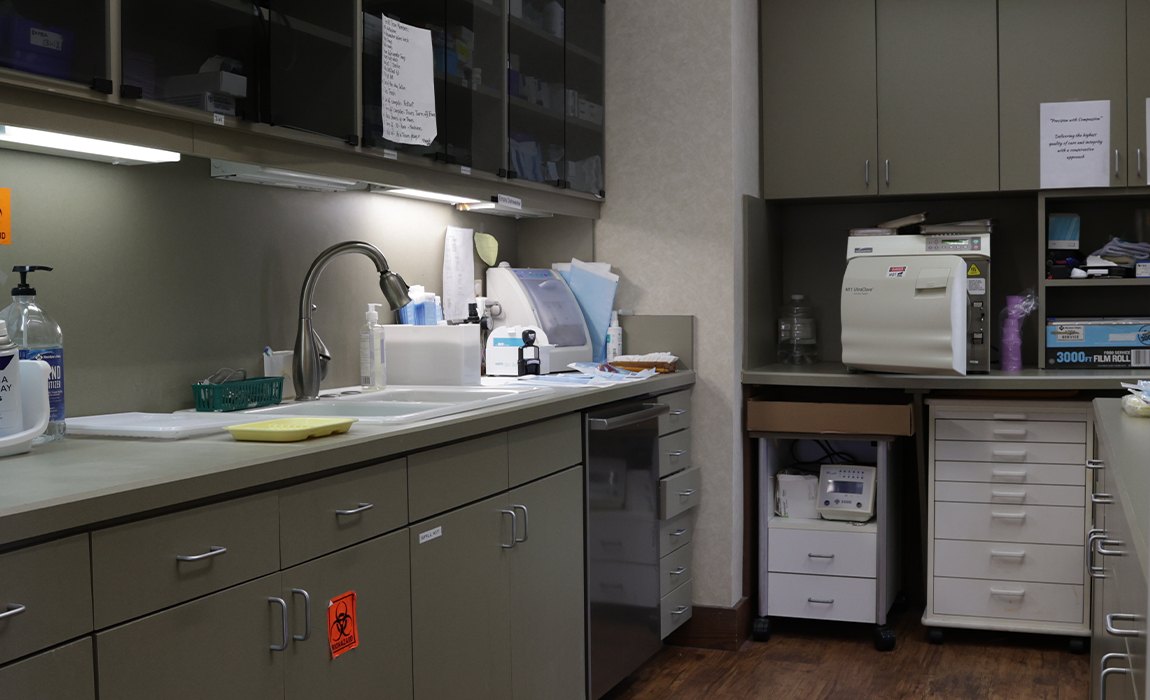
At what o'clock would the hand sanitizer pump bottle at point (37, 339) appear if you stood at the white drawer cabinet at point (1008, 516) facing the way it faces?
The hand sanitizer pump bottle is roughly at 1 o'clock from the white drawer cabinet.

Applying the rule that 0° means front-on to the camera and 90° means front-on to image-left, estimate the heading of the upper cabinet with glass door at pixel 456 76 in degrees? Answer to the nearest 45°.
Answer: approximately 315°

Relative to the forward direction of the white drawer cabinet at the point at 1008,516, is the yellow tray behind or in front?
in front

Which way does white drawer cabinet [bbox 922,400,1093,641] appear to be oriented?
toward the camera

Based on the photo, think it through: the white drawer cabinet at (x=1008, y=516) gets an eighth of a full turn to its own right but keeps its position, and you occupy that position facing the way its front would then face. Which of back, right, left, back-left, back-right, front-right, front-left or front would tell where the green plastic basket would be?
front

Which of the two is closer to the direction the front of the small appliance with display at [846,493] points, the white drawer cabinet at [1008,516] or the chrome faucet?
the chrome faucet

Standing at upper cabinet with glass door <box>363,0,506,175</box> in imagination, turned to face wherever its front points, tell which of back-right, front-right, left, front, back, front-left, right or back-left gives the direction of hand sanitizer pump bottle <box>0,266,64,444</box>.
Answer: right

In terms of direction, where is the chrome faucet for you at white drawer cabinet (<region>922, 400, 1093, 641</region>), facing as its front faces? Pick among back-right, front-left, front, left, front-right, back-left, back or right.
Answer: front-right

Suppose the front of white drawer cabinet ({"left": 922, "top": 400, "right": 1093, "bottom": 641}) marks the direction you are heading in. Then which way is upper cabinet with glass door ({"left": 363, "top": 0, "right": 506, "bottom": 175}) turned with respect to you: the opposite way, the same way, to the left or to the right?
to the left

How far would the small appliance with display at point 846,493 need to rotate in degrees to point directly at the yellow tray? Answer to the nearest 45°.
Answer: approximately 45° to its right

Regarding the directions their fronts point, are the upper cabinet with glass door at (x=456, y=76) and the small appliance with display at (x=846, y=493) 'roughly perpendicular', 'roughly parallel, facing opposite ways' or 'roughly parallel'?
roughly perpendicular

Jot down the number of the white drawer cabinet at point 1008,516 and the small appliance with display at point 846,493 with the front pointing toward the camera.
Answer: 2

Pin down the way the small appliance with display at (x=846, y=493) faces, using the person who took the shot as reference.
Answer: facing the viewer

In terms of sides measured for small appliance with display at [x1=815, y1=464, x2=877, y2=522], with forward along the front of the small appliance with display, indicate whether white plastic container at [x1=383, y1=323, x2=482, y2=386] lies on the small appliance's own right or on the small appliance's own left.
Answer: on the small appliance's own right

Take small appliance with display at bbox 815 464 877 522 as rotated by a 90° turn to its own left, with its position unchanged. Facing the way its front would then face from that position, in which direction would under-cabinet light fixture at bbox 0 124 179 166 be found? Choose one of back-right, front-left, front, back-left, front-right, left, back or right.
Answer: back-right

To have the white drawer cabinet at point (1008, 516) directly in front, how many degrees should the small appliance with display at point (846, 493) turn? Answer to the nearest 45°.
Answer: approximately 90° to its left
